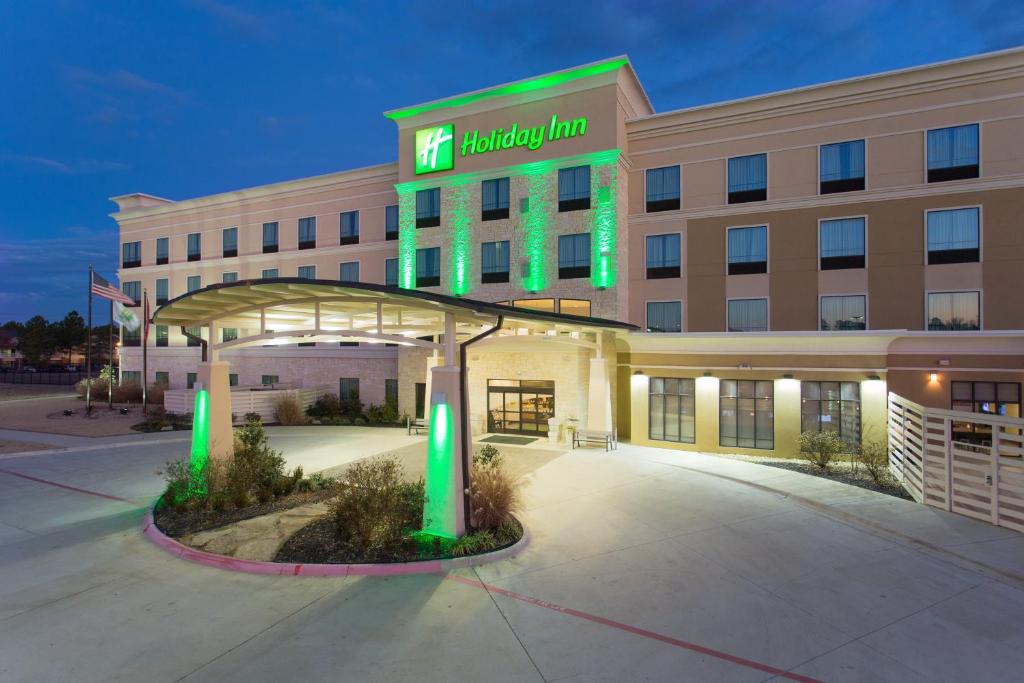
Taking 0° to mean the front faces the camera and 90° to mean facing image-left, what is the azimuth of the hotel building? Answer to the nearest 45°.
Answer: approximately 45°

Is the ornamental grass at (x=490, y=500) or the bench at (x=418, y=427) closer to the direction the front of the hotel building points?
the ornamental grass

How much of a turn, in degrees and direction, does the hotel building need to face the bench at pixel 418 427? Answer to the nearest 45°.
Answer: approximately 45° to its right

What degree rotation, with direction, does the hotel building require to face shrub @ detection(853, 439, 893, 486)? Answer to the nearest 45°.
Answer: approximately 45° to its left

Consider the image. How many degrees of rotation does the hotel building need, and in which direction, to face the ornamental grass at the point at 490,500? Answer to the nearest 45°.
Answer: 0° — it already faces it

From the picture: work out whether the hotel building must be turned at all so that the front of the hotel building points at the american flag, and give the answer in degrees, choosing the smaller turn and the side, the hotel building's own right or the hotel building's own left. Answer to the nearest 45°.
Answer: approximately 45° to the hotel building's own right
